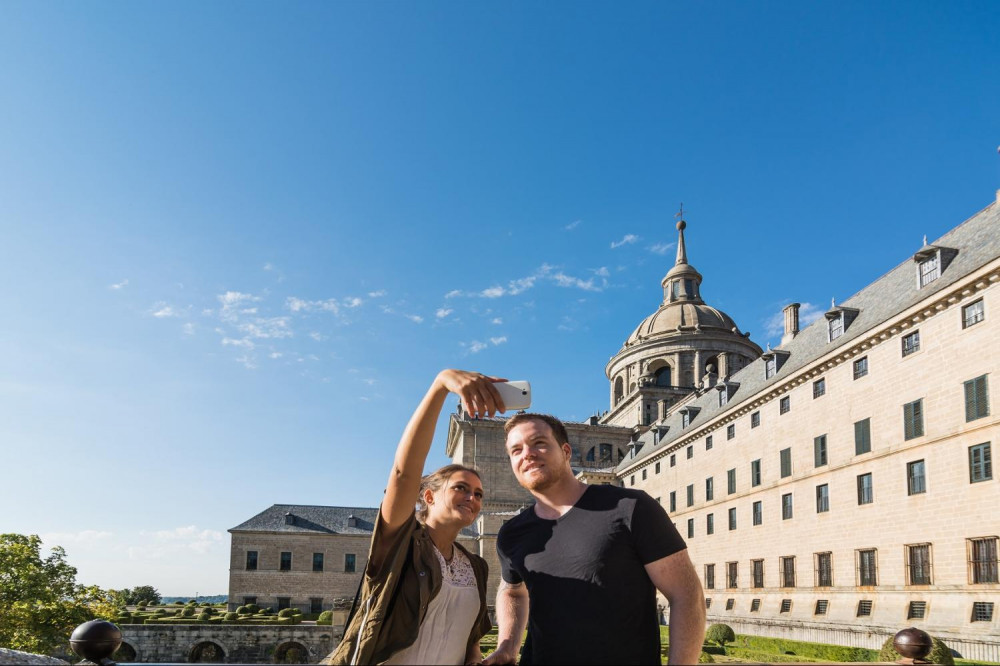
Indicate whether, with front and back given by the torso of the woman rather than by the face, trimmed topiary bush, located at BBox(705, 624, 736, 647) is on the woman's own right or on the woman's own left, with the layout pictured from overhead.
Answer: on the woman's own left

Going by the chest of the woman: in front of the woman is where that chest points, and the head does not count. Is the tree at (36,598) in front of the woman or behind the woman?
behind

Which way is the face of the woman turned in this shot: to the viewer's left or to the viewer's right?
to the viewer's right

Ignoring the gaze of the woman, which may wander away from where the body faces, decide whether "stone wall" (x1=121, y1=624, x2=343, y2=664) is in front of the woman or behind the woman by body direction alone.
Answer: behind

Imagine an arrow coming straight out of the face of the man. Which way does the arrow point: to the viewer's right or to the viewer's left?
to the viewer's left
